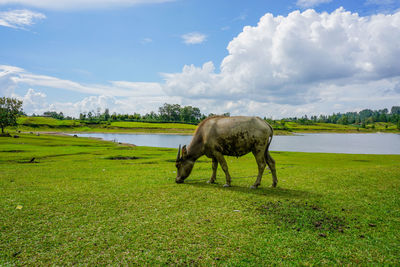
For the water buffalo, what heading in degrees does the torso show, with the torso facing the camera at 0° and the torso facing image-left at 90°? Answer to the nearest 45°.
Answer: approximately 90°
